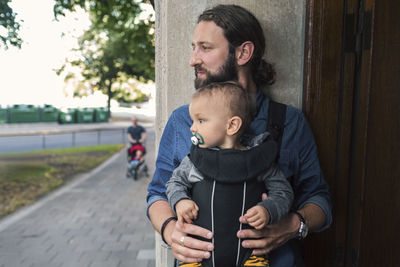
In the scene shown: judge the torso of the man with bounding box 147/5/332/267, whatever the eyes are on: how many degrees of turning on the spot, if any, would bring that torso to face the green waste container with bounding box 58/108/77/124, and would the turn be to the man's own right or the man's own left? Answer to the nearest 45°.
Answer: approximately 135° to the man's own right

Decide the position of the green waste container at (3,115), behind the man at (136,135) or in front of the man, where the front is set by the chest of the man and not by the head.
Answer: behind

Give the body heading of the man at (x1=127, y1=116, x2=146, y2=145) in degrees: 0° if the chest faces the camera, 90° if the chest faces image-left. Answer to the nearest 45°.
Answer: approximately 0°

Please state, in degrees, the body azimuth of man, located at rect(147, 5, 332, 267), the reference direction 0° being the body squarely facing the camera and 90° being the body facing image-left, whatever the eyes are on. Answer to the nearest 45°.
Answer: approximately 0°

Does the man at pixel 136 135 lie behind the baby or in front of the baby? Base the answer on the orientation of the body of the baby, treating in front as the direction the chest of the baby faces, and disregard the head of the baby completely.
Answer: behind

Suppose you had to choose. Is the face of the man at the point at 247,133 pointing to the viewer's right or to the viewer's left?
to the viewer's left

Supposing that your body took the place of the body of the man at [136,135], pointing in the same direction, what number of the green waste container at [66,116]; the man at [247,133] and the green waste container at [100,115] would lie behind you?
2

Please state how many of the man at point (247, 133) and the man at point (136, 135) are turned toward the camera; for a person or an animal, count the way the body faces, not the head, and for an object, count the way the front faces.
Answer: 2

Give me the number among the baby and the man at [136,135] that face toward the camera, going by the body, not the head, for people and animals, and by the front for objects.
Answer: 2

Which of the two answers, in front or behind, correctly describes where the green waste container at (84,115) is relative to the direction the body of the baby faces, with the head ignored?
behind

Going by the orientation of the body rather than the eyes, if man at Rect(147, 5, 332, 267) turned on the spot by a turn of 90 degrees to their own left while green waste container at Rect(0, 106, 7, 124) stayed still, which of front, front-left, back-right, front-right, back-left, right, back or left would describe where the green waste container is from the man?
back-left

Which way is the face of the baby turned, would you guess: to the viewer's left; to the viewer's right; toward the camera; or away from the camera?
to the viewer's left
